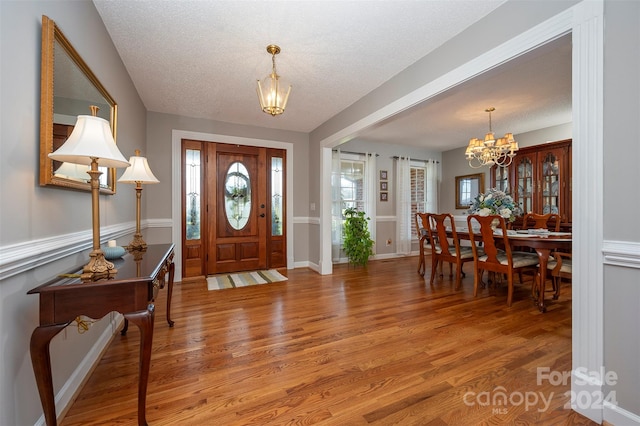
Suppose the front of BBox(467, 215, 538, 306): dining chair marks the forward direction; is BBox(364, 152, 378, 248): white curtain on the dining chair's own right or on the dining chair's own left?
on the dining chair's own left

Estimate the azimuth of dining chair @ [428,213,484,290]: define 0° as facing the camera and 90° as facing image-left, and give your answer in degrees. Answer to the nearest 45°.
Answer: approximately 225°

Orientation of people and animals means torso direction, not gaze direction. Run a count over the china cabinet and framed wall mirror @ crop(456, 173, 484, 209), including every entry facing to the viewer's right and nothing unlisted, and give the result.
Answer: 0

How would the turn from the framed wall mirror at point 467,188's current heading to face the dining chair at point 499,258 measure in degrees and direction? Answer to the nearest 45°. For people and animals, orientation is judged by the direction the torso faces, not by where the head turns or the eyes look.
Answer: approximately 45° to its left

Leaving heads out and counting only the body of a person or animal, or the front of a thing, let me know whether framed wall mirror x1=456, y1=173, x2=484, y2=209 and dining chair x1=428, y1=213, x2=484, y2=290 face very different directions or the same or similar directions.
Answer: very different directions

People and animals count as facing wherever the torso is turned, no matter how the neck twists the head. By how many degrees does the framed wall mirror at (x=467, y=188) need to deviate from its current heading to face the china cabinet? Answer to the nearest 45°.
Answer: approximately 90° to its left

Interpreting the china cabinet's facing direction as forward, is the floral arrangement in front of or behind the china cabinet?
in front

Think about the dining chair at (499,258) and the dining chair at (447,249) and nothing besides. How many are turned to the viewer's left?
0

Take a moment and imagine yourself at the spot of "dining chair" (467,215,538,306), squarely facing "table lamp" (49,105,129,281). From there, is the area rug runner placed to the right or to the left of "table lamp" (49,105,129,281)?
right

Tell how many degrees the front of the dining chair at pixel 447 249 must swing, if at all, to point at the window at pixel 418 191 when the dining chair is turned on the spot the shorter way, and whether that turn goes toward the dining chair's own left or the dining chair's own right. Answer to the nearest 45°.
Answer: approximately 45° to the dining chair's own left

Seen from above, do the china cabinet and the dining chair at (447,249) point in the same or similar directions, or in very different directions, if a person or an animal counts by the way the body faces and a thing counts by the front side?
very different directions
